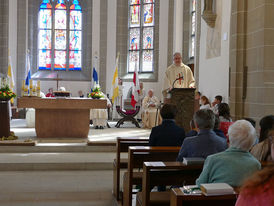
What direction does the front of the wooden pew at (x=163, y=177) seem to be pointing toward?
away from the camera

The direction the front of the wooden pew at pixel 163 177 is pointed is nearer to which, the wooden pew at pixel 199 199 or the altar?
the altar

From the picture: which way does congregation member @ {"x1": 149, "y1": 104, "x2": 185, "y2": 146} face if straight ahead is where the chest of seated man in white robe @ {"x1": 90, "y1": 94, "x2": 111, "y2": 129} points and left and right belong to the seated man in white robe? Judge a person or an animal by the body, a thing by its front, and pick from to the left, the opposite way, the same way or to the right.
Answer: the opposite way

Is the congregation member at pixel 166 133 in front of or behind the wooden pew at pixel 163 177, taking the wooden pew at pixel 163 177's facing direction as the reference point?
in front

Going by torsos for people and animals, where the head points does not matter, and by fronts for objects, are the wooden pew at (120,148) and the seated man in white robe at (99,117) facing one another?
yes

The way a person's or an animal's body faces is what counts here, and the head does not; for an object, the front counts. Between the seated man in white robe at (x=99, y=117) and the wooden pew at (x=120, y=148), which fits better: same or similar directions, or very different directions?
very different directions

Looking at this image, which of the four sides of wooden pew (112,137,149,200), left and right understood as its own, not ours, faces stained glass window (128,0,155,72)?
front

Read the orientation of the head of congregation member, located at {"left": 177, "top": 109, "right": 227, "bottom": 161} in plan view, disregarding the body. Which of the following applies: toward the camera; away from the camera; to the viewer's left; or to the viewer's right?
away from the camera

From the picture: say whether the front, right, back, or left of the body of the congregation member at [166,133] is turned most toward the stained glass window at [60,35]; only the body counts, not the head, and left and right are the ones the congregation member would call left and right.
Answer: front

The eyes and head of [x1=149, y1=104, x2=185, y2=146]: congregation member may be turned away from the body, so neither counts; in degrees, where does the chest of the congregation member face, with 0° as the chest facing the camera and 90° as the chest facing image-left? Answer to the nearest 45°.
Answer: approximately 180°

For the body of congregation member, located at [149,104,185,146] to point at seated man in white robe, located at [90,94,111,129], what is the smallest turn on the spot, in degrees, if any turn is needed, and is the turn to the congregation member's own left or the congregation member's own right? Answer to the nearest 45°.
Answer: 0° — they already face them

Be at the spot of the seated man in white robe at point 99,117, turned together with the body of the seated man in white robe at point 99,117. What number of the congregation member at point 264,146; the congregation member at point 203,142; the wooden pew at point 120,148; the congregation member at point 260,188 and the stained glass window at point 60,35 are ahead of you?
4

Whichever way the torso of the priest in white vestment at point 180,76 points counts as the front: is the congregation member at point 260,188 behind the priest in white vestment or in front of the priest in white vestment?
in front

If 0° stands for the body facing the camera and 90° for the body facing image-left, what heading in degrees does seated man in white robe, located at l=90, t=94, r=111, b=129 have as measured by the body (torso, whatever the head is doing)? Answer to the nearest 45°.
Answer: approximately 0°

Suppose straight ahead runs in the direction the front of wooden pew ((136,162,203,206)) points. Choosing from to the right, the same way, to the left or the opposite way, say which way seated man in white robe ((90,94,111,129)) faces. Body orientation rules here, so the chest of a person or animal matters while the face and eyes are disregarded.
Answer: the opposite way

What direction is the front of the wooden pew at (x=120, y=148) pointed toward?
away from the camera

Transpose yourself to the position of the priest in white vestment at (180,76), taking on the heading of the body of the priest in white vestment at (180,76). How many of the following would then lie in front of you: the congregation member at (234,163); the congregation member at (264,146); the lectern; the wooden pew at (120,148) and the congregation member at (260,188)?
5
